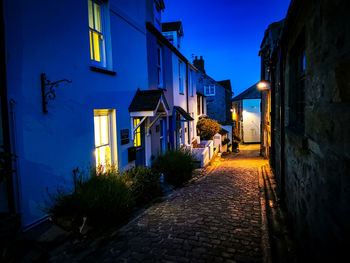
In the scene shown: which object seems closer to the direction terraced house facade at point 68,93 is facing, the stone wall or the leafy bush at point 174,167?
the stone wall

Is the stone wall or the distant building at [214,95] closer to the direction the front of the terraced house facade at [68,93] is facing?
the stone wall

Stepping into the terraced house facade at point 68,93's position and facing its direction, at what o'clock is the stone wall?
The stone wall is roughly at 12 o'clock from the terraced house facade.

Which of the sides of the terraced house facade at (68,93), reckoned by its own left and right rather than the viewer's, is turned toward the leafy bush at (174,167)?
left

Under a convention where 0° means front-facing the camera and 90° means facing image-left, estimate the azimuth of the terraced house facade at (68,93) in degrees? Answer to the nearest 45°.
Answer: approximately 315°

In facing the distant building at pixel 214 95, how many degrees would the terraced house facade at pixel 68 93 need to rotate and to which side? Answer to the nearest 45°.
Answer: approximately 90° to its left

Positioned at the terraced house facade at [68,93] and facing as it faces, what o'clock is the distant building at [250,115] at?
The distant building is roughly at 9 o'clock from the terraced house facade.

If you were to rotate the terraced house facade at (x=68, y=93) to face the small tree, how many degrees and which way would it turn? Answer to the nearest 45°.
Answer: approximately 90° to its left
